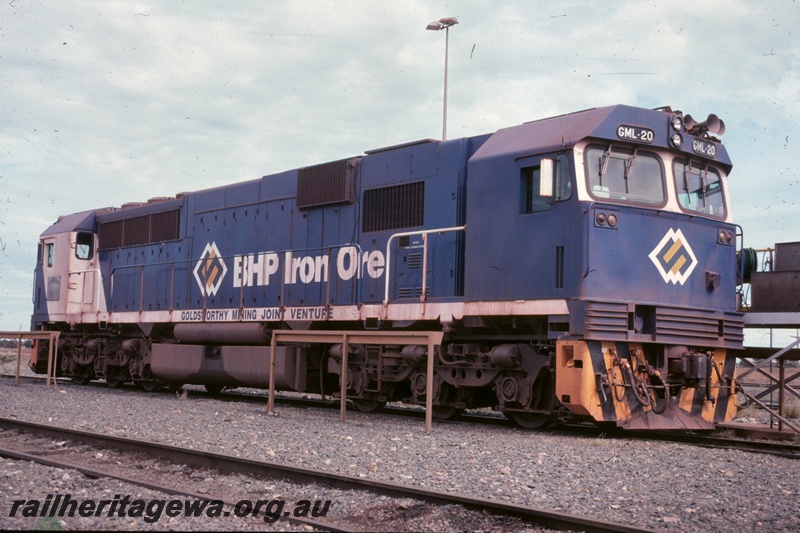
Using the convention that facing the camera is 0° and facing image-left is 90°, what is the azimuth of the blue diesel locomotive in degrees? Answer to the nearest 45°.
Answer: approximately 315°

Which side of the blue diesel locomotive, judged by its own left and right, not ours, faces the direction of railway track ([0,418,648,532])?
right
